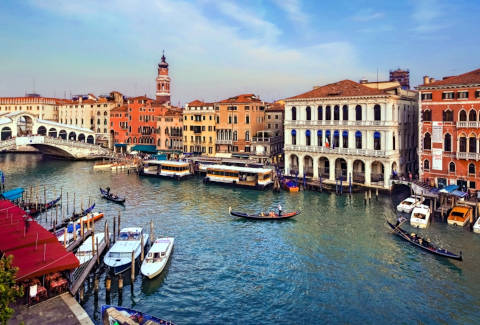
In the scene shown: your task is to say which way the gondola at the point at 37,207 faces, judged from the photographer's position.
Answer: facing away from the viewer and to the right of the viewer

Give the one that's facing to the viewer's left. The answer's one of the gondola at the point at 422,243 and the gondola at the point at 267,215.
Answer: the gondola at the point at 267,215

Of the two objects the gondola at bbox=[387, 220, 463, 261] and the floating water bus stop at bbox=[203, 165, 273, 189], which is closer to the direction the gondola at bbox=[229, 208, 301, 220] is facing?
the floating water bus stop

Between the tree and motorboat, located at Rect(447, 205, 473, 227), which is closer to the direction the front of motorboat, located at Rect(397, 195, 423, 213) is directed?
the tree

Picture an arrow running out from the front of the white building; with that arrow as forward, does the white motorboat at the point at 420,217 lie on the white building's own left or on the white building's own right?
on the white building's own left

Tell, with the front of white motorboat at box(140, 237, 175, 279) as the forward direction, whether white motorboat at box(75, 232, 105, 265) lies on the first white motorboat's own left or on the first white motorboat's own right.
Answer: on the first white motorboat's own right

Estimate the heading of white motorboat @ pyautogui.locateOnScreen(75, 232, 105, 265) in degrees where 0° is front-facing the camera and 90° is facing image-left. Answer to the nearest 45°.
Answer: approximately 45°

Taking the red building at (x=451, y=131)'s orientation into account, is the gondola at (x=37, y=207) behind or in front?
in front

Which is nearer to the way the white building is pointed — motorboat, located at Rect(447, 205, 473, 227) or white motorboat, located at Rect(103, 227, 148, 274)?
the white motorboat

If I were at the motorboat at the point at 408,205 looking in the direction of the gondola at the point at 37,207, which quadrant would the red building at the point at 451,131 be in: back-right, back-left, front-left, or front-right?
back-right

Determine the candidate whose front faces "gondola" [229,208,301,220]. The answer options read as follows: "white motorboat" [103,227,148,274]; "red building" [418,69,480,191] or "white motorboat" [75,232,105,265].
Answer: the red building
